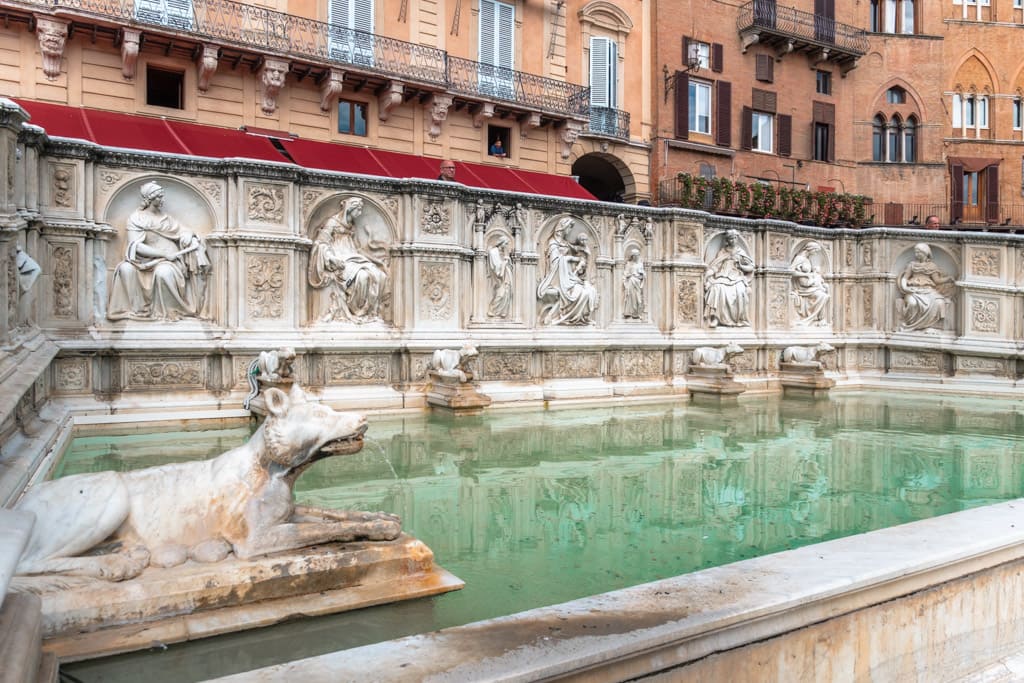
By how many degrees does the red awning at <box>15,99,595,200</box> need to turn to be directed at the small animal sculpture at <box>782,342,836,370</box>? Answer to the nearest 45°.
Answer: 0° — it already faces it

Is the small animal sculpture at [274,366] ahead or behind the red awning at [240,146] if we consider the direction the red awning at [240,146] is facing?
ahead

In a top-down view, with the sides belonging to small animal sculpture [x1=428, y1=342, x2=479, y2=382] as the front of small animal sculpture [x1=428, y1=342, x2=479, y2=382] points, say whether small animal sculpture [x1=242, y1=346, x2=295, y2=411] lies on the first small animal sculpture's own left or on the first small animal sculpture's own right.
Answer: on the first small animal sculpture's own right

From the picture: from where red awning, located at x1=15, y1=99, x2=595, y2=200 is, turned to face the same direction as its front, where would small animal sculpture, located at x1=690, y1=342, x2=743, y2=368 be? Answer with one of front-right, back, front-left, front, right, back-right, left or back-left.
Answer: front

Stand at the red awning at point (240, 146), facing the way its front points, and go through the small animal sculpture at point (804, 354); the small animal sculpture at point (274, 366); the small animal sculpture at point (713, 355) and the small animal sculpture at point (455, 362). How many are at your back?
0

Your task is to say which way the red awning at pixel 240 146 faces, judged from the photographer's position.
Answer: facing the viewer and to the right of the viewer

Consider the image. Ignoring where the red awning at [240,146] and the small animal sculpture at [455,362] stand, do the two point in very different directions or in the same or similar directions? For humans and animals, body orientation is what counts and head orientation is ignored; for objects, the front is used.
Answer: same or similar directions

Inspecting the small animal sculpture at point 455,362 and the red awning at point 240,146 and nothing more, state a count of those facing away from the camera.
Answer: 0
